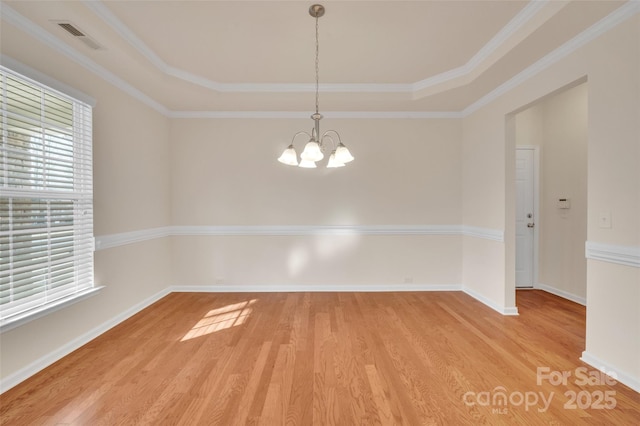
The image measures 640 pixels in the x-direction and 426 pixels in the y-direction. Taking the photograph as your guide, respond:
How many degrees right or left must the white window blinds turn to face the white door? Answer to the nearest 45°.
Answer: approximately 45° to its left

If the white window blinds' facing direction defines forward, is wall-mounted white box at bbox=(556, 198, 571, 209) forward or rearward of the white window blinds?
forward

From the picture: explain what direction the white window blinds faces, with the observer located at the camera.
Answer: facing the viewer and to the right of the viewer
